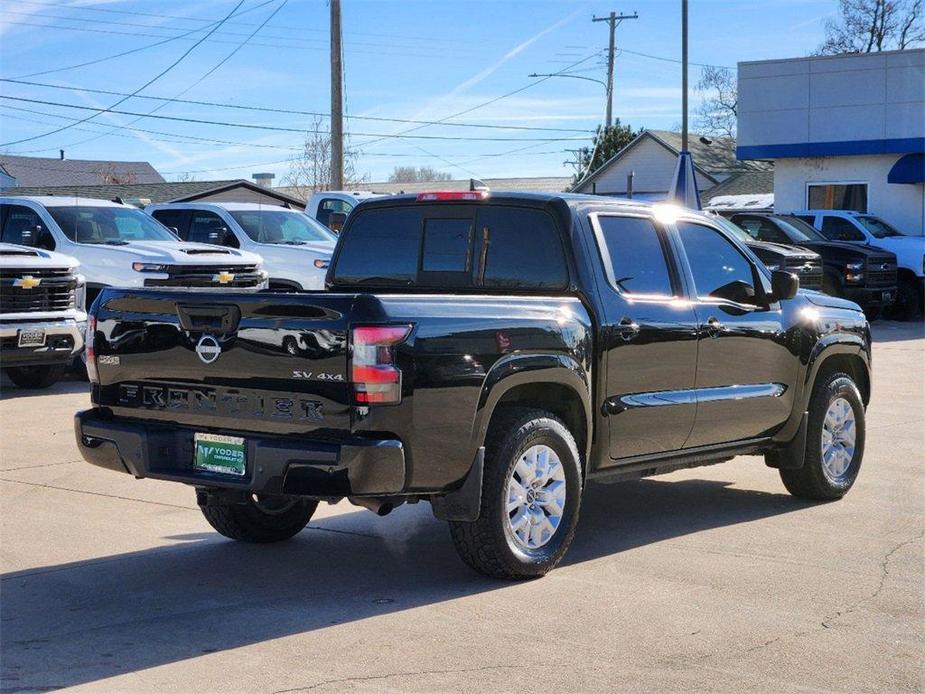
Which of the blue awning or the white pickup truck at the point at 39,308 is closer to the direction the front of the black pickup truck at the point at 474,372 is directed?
the blue awning

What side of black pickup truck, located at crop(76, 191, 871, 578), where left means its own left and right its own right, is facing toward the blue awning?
front

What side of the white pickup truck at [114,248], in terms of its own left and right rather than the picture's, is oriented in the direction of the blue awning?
left

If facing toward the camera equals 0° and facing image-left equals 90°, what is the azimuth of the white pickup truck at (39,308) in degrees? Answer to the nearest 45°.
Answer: approximately 315°

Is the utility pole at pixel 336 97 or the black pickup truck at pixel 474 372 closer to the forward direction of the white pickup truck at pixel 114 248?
the black pickup truck

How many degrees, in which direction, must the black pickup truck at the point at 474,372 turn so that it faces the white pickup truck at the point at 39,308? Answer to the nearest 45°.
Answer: approximately 90° to its left

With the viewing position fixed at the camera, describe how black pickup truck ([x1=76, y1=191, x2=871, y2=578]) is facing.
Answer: facing away from the viewer and to the right of the viewer

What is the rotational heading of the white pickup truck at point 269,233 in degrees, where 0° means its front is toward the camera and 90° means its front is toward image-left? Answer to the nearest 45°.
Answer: approximately 315°

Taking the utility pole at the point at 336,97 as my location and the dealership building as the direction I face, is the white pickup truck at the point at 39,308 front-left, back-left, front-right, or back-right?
back-right

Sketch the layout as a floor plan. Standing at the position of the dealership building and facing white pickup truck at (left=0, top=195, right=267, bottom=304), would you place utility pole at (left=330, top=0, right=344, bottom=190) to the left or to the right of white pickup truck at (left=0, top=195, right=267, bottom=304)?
right

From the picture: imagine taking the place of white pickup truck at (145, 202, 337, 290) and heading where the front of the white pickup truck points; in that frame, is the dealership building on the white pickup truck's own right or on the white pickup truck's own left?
on the white pickup truck's own left

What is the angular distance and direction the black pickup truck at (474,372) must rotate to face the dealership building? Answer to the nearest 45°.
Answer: approximately 45° to its left

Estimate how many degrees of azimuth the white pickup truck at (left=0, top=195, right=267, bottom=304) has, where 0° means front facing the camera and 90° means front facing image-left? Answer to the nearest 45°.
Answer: approximately 315°

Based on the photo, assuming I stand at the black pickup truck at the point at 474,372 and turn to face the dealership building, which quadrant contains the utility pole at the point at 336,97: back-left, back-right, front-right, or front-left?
front-left

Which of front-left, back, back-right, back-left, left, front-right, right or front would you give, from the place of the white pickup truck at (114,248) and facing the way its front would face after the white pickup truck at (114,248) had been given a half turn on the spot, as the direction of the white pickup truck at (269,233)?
right
